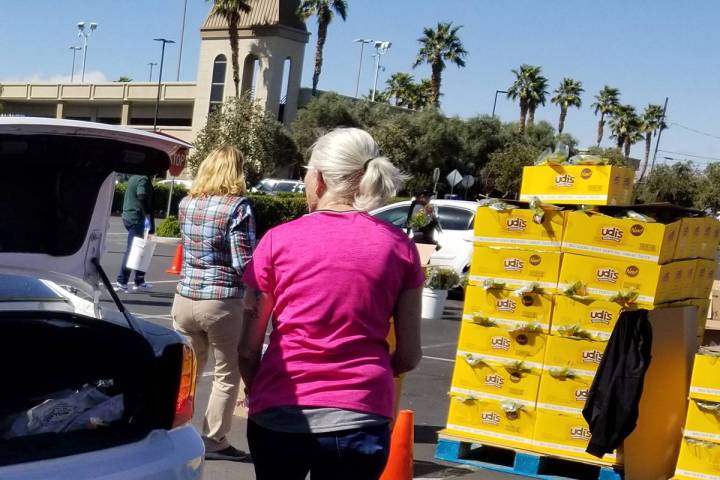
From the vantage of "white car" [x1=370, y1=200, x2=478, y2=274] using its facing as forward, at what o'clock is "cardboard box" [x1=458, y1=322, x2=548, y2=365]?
The cardboard box is roughly at 9 o'clock from the white car.

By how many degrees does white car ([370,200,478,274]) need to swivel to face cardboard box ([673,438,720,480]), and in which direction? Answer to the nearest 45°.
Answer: approximately 90° to its left

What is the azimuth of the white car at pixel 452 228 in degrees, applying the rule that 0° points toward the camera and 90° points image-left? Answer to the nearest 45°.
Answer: approximately 90°

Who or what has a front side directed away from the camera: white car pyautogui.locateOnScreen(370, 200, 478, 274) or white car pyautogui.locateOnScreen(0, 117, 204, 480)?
white car pyautogui.locateOnScreen(0, 117, 204, 480)

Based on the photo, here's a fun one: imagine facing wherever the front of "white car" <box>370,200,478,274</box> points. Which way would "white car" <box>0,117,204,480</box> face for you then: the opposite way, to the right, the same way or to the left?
to the right

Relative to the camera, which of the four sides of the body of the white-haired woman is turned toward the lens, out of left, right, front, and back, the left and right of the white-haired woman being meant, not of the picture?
back

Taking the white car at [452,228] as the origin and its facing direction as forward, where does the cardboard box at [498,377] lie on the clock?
The cardboard box is roughly at 9 o'clock from the white car.

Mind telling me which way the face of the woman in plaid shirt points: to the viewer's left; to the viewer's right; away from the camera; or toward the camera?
away from the camera
